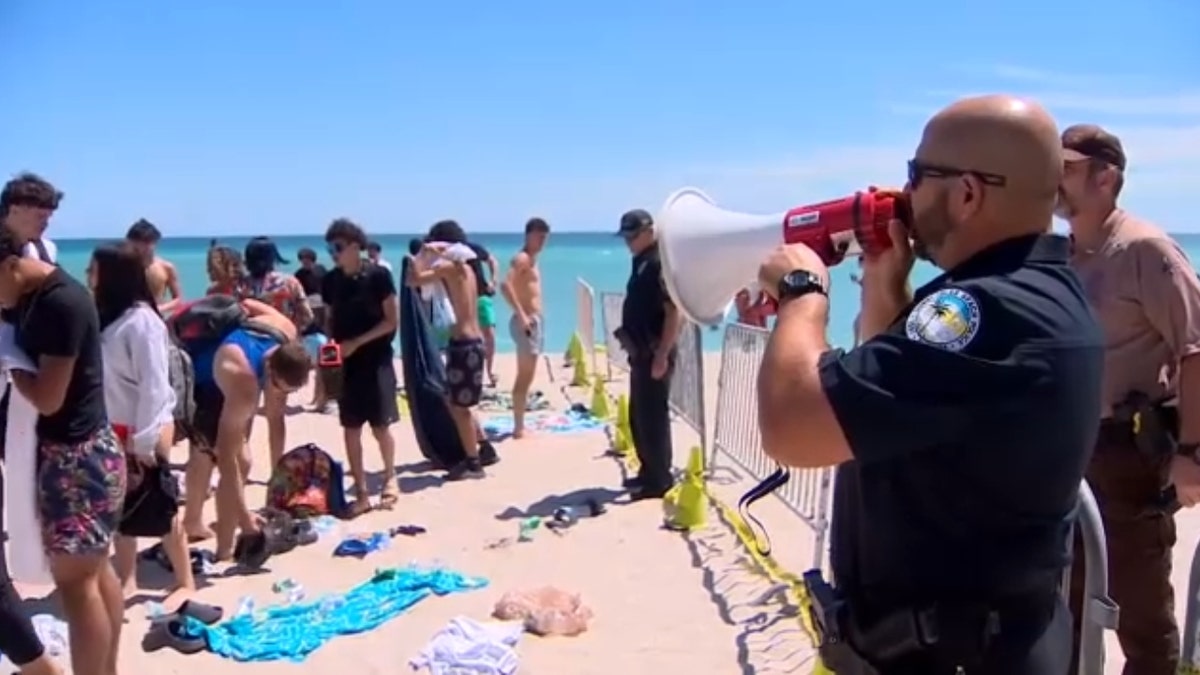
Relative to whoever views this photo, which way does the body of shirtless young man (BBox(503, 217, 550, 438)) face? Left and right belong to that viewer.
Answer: facing the viewer and to the right of the viewer

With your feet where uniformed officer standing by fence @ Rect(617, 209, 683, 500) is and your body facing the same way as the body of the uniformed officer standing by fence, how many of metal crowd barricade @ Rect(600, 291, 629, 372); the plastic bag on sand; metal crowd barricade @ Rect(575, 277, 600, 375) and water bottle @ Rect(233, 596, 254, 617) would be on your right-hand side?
2

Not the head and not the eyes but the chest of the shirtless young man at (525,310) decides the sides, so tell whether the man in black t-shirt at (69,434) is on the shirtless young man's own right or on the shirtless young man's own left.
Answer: on the shirtless young man's own right

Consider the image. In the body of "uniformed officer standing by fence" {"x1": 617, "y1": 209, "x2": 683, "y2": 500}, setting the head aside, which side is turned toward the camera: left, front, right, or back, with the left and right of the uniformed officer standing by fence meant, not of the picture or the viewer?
left

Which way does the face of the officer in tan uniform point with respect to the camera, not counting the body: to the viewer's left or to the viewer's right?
to the viewer's left
